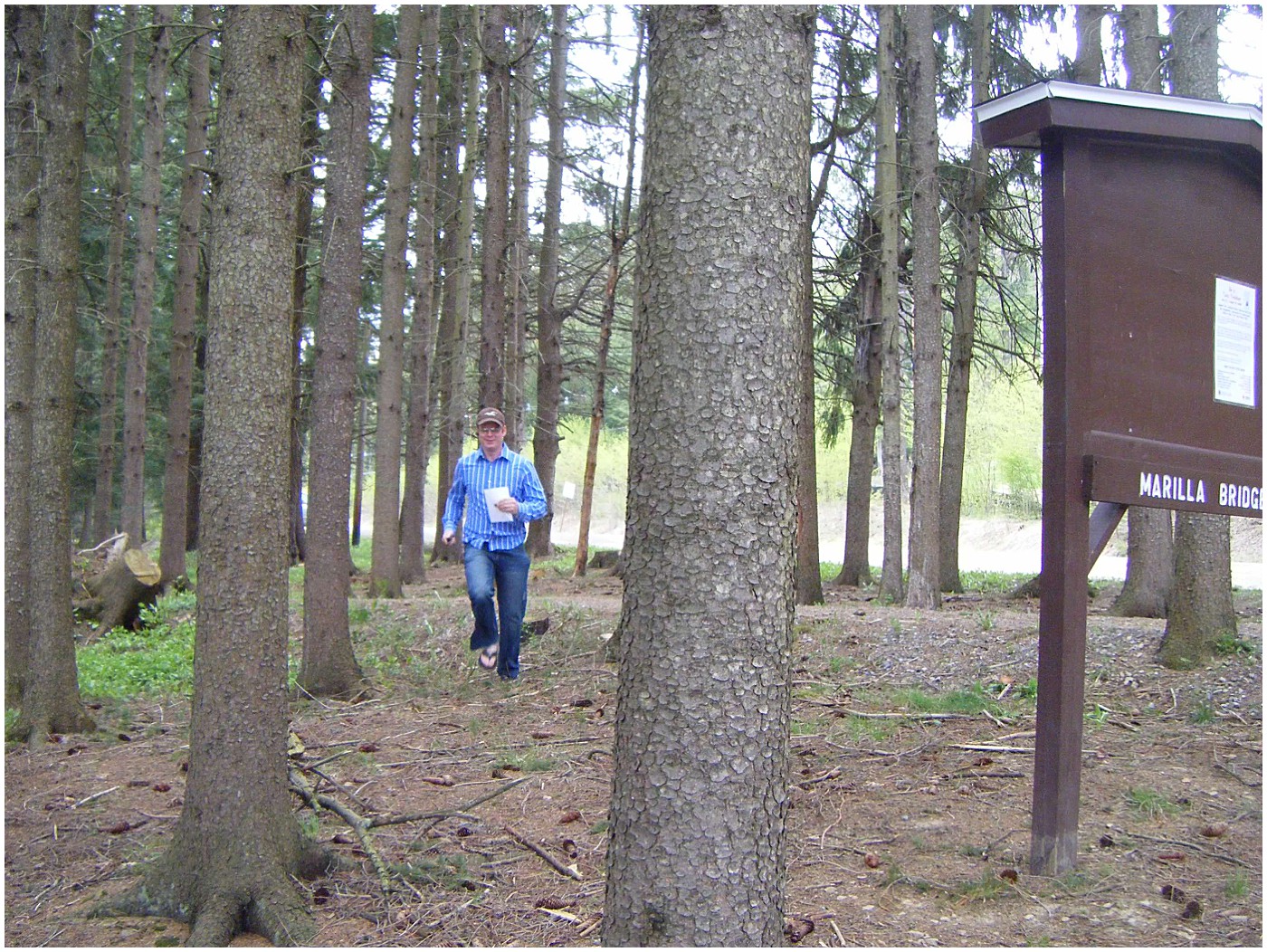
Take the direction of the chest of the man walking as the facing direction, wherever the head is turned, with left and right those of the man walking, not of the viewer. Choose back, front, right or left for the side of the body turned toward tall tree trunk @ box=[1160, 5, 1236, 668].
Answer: left

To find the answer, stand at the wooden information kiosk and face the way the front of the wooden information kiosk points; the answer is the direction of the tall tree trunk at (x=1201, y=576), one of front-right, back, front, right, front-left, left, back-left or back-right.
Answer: back-left

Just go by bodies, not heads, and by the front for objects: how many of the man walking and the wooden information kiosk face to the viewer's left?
0

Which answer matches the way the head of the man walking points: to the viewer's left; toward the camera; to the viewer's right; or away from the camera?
toward the camera

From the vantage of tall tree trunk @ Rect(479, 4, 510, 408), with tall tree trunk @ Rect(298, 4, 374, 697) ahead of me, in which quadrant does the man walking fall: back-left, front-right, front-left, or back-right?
front-left

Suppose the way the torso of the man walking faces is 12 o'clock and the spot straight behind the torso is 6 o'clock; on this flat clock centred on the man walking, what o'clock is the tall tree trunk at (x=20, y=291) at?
The tall tree trunk is roughly at 3 o'clock from the man walking.

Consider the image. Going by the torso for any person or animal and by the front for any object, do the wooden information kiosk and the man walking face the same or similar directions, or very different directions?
same or similar directions

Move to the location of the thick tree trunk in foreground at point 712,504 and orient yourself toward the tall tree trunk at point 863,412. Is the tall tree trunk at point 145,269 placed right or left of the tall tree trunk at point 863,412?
left

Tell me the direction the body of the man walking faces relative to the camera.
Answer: toward the camera

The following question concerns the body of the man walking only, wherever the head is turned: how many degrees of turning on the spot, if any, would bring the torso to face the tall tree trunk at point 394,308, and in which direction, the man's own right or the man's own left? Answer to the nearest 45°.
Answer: approximately 180°

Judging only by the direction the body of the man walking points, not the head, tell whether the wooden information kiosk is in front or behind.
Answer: in front

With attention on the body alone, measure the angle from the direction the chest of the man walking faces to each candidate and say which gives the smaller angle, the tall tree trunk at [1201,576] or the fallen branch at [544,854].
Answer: the fallen branch

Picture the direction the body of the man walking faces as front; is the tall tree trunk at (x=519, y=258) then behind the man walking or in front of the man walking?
behind

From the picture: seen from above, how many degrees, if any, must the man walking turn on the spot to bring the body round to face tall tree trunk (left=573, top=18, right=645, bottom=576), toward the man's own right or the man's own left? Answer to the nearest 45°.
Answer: approximately 180°

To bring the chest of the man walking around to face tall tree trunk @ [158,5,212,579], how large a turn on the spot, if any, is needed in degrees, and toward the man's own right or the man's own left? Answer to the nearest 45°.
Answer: approximately 135° to the man's own right
